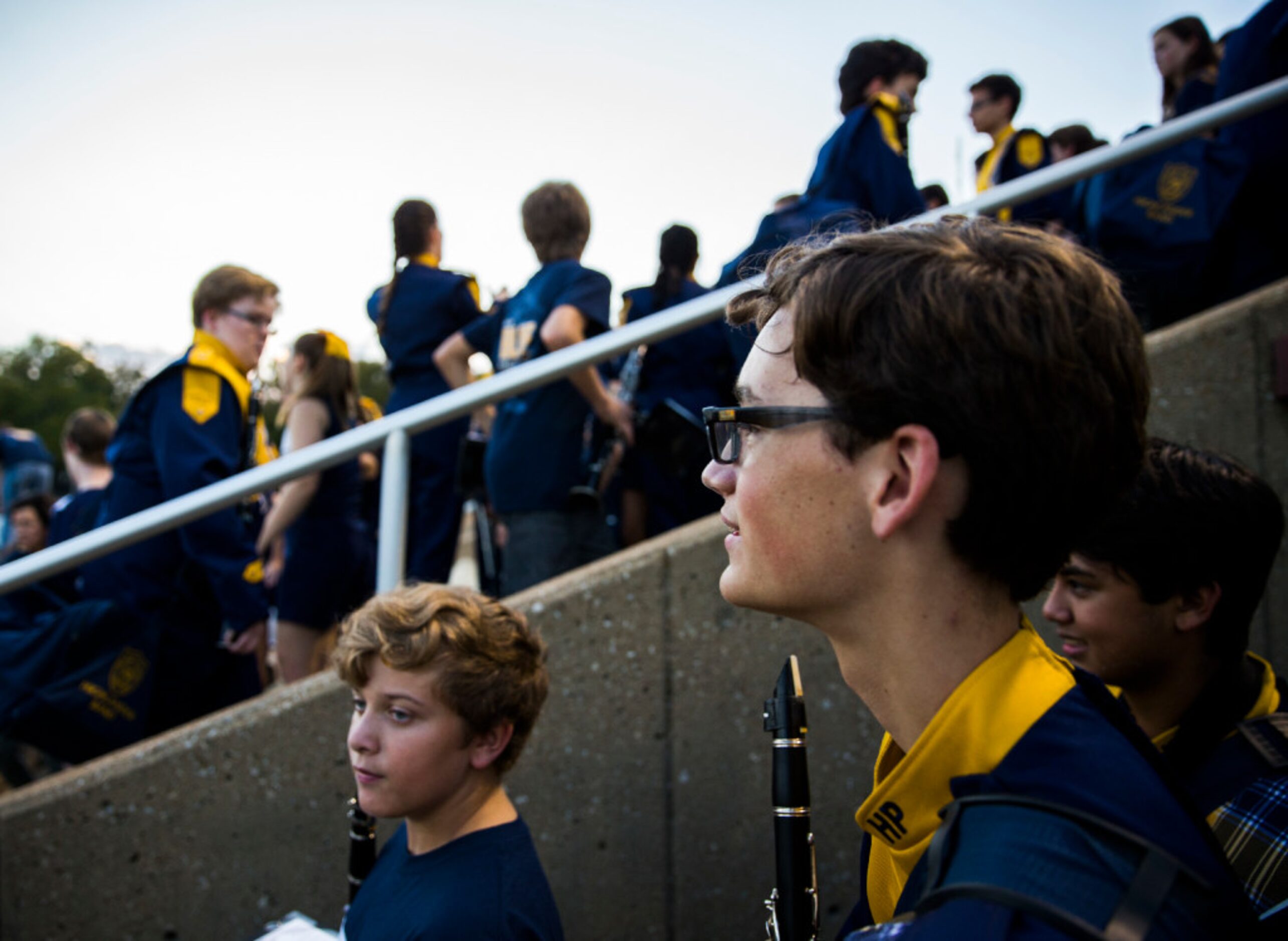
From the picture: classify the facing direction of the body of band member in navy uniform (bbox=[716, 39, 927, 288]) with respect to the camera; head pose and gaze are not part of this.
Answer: to the viewer's right

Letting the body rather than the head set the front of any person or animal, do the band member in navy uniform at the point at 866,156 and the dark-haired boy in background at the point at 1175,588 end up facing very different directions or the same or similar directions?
very different directions

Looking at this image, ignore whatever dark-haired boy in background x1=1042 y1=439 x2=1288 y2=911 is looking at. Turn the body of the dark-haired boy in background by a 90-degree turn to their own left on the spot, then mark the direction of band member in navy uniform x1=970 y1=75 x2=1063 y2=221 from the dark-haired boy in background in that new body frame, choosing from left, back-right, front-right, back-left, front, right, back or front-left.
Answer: back

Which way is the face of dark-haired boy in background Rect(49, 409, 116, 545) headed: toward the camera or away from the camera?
away from the camera

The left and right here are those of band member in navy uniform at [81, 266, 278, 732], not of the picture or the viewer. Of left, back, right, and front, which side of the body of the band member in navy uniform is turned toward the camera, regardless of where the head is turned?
right

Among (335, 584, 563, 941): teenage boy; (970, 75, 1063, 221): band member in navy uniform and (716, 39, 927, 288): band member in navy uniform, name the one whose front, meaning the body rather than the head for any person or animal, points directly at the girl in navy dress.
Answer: (970, 75, 1063, 221): band member in navy uniform

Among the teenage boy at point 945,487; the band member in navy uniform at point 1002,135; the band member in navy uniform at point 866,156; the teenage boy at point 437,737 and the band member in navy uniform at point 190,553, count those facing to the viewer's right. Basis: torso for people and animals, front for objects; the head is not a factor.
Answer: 2

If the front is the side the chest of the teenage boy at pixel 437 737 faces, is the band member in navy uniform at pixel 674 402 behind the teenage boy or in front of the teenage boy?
behind

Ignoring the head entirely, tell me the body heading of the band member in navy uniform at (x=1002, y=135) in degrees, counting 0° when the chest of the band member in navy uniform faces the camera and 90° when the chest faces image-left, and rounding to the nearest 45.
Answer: approximately 45°

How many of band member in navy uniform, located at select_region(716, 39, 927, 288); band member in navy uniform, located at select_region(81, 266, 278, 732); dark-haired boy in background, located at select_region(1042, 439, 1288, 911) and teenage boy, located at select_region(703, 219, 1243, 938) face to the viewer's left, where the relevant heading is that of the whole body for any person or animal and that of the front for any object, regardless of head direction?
2

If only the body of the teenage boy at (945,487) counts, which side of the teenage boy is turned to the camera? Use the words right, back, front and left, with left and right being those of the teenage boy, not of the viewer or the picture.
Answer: left

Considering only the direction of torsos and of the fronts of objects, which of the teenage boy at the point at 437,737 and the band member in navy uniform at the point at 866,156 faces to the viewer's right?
the band member in navy uniform

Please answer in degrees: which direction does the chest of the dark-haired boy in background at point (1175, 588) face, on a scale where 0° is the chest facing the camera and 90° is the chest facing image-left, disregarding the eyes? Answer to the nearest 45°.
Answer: approximately 90°

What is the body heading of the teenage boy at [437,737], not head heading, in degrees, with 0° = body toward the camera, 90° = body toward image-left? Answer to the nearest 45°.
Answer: approximately 45°

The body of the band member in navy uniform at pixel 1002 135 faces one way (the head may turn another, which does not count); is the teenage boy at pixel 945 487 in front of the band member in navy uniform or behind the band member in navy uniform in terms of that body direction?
in front

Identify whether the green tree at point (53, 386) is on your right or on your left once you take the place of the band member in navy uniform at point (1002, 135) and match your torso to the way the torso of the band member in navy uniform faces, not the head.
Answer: on your right
